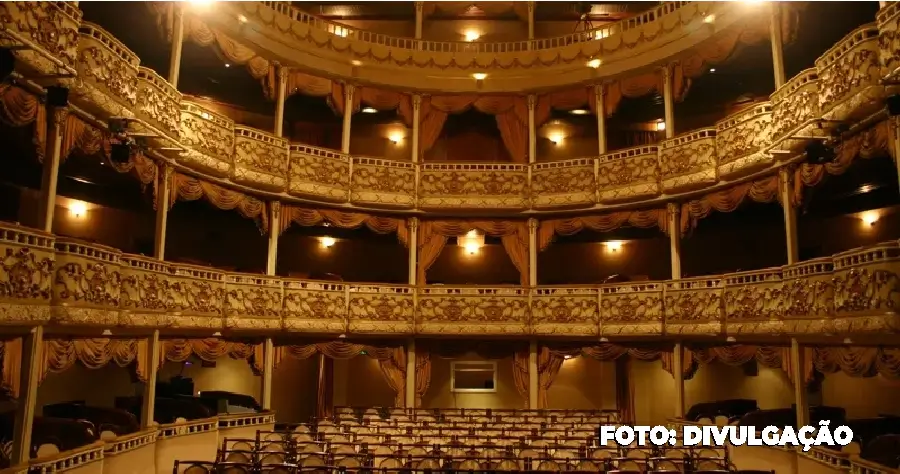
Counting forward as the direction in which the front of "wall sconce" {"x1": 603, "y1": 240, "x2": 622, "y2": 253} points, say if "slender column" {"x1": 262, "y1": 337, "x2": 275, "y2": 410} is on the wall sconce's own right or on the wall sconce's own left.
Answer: on the wall sconce's own right

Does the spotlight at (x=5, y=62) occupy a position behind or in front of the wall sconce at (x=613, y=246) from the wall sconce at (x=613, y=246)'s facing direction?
in front

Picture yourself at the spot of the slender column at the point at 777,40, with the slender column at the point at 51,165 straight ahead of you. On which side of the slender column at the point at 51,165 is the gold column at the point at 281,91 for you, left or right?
right

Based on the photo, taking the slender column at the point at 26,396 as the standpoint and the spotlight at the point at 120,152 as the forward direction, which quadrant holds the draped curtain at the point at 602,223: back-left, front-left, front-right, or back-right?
front-right

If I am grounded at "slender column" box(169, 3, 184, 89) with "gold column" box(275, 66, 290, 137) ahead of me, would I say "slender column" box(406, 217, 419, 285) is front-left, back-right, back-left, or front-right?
front-right

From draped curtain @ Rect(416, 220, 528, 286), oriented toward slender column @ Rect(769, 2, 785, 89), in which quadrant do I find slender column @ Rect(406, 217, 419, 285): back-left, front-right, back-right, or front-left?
back-right

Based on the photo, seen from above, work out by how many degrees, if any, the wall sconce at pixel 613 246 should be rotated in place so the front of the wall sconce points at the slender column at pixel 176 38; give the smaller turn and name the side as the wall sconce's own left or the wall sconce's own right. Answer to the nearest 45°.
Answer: approximately 45° to the wall sconce's own right

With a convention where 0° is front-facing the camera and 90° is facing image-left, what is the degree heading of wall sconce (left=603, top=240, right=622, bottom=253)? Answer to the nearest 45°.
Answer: approximately 0°

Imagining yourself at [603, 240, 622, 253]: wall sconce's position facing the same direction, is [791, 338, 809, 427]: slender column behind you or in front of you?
in front

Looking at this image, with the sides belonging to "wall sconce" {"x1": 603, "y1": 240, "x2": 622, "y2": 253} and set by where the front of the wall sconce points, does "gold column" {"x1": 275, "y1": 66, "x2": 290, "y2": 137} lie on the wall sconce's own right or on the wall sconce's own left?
on the wall sconce's own right

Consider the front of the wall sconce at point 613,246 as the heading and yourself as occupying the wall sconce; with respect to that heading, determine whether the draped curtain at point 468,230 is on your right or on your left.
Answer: on your right

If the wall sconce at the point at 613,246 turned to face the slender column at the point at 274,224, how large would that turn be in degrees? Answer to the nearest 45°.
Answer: approximately 45° to its right

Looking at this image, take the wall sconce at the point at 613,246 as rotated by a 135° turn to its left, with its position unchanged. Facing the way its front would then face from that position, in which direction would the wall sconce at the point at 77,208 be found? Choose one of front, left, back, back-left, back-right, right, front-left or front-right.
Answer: back

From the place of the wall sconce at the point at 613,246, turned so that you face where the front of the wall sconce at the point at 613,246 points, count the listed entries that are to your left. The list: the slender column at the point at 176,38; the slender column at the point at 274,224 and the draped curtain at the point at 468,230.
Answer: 0

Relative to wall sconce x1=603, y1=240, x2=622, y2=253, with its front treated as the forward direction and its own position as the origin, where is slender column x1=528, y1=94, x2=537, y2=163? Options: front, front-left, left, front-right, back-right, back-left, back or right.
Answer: front-right

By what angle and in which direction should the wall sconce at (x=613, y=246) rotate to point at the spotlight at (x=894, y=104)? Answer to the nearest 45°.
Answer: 0° — it already faces it

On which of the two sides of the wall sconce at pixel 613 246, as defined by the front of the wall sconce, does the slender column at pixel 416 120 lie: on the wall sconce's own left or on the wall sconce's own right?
on the wall sconce's own right

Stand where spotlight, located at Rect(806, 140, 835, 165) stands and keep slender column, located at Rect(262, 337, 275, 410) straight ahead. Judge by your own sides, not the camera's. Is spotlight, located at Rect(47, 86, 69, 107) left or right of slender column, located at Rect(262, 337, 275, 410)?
left

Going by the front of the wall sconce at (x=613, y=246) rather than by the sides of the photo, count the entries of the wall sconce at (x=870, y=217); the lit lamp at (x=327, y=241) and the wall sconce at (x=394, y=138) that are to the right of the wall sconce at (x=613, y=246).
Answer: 2
